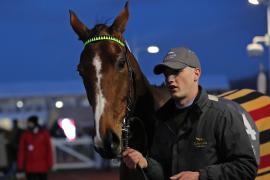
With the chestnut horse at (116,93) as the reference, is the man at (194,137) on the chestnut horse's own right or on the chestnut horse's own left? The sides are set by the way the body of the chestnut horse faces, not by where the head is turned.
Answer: on the chestnut horse's own left

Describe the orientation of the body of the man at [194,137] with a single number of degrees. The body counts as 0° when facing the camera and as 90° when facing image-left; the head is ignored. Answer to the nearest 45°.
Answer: approximately 45°

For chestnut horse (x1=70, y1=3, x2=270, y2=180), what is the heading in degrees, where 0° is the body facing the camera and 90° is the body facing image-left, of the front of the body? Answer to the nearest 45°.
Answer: approximately 45°

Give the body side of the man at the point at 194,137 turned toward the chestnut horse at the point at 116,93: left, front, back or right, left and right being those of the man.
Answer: right

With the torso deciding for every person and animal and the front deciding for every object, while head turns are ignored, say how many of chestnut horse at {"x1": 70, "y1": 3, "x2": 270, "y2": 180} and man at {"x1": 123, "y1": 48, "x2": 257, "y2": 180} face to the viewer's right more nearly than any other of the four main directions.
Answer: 0

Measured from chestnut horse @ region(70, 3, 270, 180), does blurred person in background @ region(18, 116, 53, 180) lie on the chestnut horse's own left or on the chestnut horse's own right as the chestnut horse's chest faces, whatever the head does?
on the chestnut horse's own right

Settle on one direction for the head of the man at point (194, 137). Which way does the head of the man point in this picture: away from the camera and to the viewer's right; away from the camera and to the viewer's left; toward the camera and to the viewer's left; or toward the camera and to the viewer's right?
toward the camera and to the viewer's left

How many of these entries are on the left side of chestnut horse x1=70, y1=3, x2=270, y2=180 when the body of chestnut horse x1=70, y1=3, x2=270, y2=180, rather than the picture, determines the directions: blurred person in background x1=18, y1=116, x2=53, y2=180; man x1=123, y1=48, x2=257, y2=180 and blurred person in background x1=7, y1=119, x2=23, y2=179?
1
